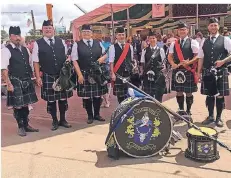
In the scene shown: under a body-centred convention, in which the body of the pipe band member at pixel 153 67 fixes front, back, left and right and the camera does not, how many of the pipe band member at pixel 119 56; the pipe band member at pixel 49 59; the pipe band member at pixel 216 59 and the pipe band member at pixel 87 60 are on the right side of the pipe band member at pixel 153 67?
3

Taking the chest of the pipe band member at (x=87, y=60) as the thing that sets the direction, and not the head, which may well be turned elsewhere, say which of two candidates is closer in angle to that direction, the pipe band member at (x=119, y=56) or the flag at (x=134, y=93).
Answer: the flag

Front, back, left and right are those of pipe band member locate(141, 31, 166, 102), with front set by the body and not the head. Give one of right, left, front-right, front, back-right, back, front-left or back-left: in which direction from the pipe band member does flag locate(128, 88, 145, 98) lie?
front

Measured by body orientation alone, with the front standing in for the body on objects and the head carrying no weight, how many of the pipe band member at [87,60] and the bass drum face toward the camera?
2

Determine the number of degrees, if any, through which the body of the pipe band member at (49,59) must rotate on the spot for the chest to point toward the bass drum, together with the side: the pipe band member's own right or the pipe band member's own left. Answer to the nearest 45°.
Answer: approximately 45° to the pipe band member's own left

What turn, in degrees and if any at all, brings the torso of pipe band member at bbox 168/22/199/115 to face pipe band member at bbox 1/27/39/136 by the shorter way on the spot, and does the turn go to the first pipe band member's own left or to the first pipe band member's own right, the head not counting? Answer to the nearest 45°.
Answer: approximately 90° to the first pipe band member's own right

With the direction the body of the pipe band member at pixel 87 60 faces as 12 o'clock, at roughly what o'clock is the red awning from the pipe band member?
The red awning is roughly at 6 o'clock from the pipe band member.

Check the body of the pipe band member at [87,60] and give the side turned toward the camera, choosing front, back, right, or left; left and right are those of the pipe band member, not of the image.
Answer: front

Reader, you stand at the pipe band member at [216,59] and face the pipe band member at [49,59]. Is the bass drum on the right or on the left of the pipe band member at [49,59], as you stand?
left

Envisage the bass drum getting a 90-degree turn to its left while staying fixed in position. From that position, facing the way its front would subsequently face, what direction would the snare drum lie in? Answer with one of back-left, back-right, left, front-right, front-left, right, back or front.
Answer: front

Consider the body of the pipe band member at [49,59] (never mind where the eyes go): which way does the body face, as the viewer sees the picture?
toward the camera
